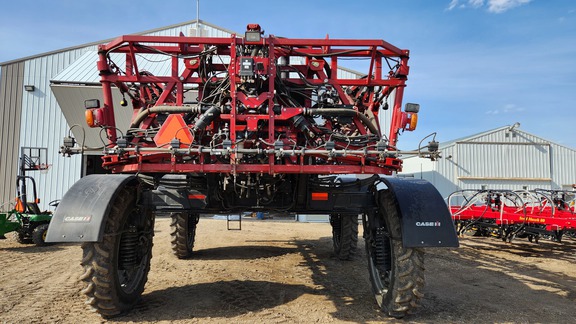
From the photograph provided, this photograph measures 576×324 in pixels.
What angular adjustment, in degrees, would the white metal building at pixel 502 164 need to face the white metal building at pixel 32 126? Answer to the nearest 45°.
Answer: approximately 45° to its right

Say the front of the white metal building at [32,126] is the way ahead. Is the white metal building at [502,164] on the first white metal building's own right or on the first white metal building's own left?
on the first white metal building's own left

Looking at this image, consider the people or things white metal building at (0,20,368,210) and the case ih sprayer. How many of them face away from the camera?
1

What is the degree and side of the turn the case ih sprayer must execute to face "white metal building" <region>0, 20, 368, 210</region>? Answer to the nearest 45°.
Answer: approximately 45° to its left

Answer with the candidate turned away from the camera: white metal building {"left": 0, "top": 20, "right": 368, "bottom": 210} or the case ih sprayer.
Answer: the case ih sprayer

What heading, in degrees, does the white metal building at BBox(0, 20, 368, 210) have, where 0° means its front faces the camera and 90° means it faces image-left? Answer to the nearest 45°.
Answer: approximately 0°

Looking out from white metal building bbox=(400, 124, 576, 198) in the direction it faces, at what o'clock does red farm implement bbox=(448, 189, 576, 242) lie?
The red farm implement is roughly at 12 o'clock from the white metal building.

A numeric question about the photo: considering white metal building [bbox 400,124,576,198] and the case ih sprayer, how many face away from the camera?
1

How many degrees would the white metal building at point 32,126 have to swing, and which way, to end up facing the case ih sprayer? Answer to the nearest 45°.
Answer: approximately 45° to its left

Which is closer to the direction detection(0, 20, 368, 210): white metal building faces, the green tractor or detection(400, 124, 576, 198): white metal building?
the green tractor

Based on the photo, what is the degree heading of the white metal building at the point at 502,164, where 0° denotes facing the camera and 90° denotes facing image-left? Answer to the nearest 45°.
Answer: approximately 0°

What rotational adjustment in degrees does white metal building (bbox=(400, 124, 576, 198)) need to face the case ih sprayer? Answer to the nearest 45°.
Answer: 0° — it already faces it

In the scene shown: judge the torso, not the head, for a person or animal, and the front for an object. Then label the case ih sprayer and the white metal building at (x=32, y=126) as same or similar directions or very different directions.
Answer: very different directions

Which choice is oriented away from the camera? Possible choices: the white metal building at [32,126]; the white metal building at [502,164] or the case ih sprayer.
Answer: the case ih sprayer

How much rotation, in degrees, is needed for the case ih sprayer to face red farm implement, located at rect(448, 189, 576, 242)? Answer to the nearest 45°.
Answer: approximately 45° to its right

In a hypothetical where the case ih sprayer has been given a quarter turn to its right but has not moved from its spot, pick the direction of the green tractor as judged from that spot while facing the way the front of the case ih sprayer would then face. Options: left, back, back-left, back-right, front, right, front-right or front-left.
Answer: back-left

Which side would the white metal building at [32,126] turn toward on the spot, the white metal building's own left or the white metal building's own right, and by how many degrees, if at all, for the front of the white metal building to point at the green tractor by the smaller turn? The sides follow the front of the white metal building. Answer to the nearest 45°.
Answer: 0° — it already faces it

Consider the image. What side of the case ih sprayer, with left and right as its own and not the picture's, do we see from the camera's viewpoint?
back
